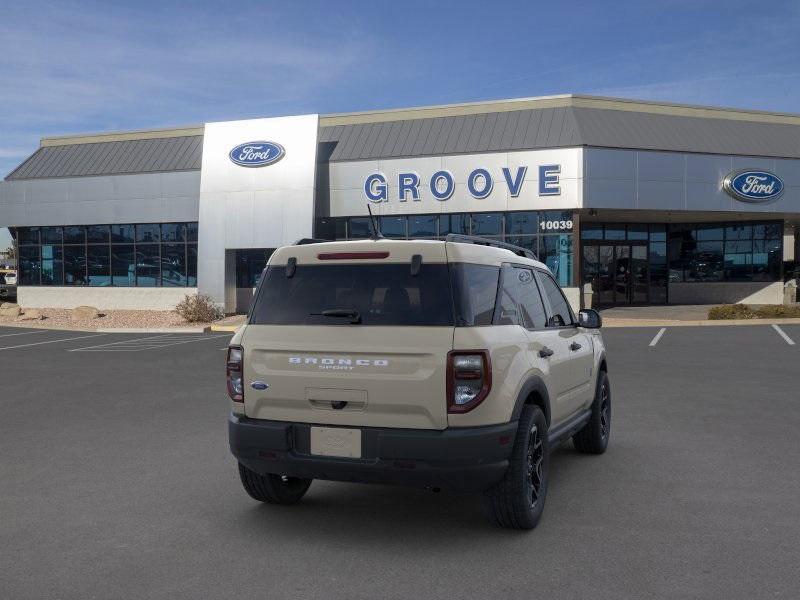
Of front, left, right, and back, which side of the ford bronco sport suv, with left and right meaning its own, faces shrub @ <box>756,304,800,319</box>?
front

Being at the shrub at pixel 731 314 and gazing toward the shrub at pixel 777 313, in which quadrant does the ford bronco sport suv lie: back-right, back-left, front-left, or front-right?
back-right

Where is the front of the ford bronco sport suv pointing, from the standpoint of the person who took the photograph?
facing away from the viewer and to the right of the viewer

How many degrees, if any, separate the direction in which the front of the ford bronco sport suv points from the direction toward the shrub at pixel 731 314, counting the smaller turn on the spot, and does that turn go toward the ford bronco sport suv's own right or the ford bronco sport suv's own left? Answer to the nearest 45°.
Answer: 0° — it already faces it

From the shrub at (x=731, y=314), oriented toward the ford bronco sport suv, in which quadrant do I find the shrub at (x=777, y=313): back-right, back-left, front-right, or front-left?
back-left

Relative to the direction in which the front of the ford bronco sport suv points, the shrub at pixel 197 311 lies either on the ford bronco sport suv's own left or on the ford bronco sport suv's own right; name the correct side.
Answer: on the ford bronco sport suv's own left

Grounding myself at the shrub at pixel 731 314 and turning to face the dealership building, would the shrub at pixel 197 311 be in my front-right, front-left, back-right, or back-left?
front-left
